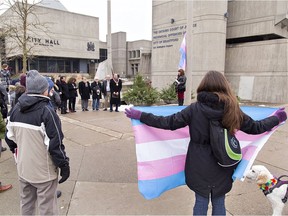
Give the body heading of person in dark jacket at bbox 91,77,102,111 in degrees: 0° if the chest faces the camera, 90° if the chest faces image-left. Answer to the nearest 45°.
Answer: approximately 0°

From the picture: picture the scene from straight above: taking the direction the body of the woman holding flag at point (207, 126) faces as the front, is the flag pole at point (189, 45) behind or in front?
in front

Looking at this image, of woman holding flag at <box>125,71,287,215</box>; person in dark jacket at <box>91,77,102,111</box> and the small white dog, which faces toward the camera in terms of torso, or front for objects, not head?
the person in dark jacket

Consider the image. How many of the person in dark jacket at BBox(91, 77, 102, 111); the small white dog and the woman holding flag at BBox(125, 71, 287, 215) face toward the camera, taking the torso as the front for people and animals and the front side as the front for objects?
1

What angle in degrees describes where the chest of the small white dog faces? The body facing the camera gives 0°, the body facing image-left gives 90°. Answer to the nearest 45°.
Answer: approximately 90°

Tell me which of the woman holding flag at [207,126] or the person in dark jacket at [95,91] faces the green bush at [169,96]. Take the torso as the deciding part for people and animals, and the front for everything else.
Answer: the woman holding flag

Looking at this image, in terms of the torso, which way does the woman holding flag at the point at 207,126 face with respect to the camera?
away from the camera

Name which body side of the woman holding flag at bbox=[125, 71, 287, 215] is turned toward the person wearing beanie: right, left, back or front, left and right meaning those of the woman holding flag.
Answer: left

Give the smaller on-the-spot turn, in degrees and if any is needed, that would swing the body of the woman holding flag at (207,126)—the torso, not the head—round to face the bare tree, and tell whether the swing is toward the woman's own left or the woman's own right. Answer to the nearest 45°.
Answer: approximately 45° to the woman's own left

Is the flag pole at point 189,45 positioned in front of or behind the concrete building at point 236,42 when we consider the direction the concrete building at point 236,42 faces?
in front

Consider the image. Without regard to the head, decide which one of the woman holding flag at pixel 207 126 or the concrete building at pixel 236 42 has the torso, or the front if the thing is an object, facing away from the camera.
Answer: the woman holding flag

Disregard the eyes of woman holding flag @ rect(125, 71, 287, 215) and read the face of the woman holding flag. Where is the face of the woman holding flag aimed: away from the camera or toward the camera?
away from the camera

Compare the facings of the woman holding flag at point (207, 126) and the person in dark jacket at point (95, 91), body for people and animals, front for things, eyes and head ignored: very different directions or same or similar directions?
very different directions

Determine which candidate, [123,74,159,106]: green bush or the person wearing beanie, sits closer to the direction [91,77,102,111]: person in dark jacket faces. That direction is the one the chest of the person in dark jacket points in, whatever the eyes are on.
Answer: the person wearing beanie
